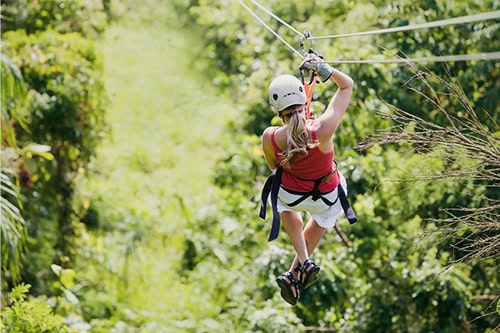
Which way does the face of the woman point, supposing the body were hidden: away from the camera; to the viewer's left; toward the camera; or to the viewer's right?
away from the camera

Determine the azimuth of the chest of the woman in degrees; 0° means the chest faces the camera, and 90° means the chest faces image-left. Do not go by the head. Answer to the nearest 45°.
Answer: approximately 180°
